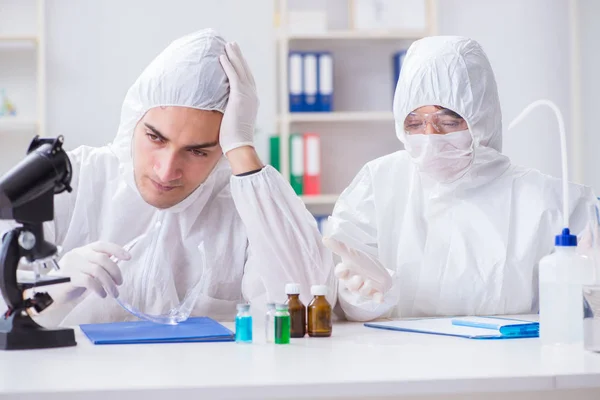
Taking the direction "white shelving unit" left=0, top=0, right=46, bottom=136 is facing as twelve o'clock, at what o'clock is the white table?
The white table is roughly at 12 o'clock from the white shelving unit.

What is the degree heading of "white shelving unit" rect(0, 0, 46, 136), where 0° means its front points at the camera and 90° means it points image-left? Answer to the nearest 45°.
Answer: approximately 0°

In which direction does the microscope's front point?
to the viewer's right

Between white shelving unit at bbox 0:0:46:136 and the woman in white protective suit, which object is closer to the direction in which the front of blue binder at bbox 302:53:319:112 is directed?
the woman in white protective suit

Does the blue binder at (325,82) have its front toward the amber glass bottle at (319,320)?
yes

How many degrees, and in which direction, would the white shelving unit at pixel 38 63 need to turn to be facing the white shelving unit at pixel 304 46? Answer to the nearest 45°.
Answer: approximately 90° to its left

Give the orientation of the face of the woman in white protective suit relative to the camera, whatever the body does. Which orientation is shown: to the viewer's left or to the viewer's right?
to the viewer's left
